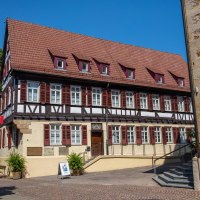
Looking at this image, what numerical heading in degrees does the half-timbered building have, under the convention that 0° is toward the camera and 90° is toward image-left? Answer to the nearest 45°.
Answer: approximately 315°

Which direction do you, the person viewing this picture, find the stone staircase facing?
facing the viewer

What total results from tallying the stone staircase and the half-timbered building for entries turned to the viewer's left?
0
